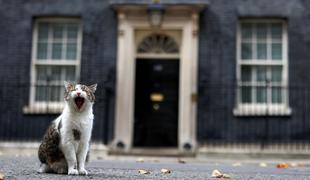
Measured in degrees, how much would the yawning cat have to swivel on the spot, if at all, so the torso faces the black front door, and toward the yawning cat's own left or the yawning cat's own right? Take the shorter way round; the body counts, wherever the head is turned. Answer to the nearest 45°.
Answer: approximately 135° to the yawning cat's own left

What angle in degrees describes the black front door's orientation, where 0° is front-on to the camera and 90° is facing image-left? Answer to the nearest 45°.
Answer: approximately 0°

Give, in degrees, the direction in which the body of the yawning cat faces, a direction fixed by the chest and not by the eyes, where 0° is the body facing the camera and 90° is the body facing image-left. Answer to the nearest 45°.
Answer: approximately 315°

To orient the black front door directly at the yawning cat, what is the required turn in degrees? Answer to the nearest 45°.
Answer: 0° — it already faces it
